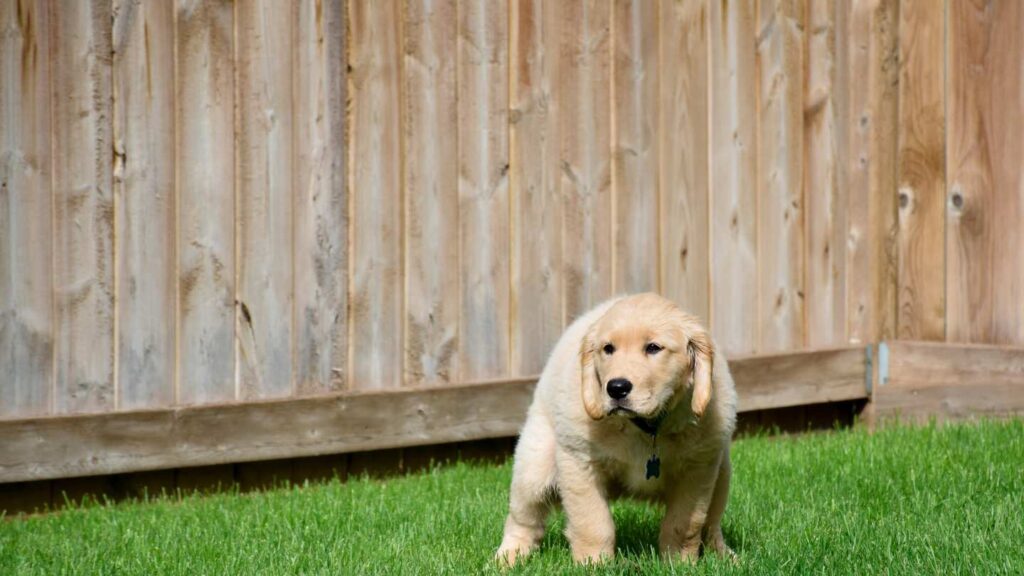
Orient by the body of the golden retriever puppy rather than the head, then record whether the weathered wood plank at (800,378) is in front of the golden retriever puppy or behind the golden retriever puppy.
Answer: behind

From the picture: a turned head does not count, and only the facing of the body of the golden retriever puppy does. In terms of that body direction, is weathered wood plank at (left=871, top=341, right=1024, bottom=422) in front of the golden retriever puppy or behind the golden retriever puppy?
behind

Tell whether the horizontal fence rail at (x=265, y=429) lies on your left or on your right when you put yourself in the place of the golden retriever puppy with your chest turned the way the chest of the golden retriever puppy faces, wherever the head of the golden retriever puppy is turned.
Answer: on your right

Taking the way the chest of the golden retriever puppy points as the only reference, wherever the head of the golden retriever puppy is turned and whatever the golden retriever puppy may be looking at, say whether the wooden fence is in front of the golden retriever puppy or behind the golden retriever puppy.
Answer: behind

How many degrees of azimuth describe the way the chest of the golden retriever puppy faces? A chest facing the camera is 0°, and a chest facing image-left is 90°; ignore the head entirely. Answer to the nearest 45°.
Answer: approximately 0°
